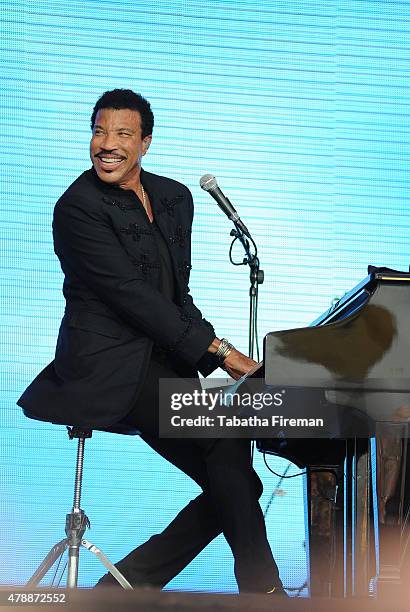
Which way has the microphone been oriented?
to the viewer's left

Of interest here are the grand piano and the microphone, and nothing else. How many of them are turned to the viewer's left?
2

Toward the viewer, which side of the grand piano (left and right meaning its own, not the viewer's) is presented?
left

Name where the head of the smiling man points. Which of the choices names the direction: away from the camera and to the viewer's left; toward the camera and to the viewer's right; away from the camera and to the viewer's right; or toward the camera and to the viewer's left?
toward the camera and to the viewer's left

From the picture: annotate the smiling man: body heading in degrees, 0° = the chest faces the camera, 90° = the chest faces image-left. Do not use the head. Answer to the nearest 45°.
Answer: approximately 315°

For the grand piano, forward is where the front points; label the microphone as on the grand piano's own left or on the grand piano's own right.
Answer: on the grand piano's own right

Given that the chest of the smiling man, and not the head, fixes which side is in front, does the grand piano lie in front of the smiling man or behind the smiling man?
in front

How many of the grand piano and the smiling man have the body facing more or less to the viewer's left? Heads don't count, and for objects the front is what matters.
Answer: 1

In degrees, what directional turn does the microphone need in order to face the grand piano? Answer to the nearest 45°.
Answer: approximately 135° to its left
